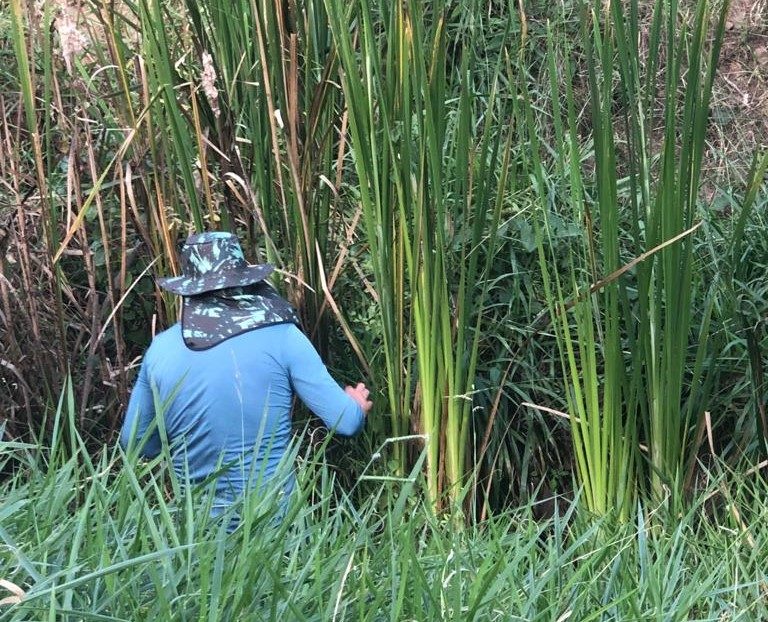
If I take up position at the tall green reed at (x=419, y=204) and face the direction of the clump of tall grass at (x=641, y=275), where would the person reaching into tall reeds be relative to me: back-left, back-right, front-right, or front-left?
back-right

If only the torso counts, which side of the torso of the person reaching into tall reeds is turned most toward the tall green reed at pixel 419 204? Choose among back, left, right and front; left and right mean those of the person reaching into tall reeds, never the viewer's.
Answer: right

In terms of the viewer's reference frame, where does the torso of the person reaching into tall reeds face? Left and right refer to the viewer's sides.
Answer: facing away from the viewer
